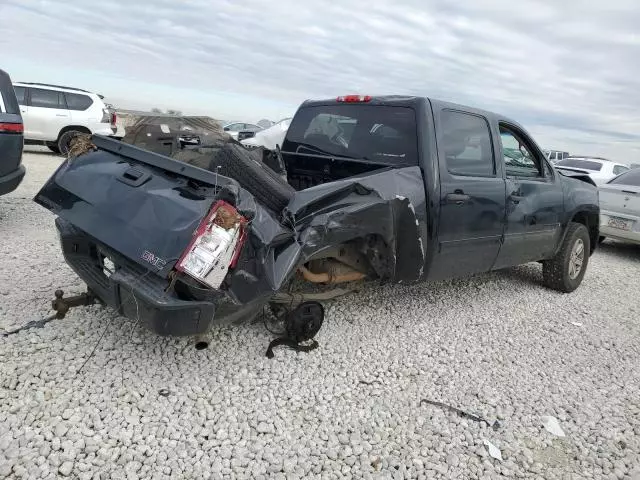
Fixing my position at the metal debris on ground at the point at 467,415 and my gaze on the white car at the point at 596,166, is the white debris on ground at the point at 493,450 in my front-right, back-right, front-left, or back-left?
back-right

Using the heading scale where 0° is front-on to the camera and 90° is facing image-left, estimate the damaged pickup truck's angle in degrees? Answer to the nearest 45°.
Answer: approximately 225°

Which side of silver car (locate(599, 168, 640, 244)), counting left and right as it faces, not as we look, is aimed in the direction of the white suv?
left

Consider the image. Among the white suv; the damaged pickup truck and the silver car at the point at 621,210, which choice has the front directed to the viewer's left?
the white suv

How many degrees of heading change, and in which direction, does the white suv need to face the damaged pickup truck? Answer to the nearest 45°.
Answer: approximately 90° to its left

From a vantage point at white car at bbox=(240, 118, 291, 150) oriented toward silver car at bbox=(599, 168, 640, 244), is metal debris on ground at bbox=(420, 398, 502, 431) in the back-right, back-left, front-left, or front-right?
front-right

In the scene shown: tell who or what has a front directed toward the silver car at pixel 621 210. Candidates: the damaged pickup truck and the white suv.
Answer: the damaged pickup truck

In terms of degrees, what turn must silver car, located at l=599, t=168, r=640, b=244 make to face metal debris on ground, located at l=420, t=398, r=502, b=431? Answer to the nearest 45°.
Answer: approximately 180°

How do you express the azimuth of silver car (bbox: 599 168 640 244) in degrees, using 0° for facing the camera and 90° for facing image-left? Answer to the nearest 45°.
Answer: approximately 180°

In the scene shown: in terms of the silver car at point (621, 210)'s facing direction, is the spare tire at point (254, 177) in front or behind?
behind

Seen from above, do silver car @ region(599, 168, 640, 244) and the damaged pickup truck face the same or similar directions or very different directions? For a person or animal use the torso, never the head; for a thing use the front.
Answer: same or similar directions

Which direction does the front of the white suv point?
to the viewer's left

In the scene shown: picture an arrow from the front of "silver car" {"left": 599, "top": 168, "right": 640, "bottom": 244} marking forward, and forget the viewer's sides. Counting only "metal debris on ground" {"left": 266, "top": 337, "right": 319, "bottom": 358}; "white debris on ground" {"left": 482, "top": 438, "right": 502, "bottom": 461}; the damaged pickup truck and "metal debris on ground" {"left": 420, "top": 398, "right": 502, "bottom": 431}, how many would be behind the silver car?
4

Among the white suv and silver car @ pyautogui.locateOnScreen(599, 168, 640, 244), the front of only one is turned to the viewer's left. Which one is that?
the white suv

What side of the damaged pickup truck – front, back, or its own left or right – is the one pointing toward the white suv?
left

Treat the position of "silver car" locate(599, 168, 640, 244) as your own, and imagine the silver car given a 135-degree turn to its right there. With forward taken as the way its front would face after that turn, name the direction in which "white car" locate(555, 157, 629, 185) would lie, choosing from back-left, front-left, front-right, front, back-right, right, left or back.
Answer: back-left
